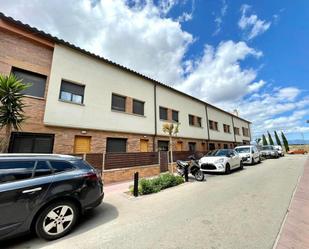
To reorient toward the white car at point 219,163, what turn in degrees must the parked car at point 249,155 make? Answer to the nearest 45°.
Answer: approximately 45° to its left

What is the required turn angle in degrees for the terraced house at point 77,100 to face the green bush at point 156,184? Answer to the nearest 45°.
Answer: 0° — it already faces it

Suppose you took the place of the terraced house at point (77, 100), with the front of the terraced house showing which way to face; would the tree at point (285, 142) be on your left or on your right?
on your left

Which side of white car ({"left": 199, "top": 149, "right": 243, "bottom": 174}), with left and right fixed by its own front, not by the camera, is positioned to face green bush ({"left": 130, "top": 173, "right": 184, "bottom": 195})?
front

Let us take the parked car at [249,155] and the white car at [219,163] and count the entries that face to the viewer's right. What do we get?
0

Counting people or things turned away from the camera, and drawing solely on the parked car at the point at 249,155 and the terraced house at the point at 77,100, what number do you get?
0

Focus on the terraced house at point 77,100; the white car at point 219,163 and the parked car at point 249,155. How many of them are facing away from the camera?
0

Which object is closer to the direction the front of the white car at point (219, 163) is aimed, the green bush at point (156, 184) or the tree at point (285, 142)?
the green bush

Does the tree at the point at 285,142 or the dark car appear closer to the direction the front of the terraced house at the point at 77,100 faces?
the dark car

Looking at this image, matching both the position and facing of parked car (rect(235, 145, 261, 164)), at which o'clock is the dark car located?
The dark car is roughly at 11 o'clock from the parked car.

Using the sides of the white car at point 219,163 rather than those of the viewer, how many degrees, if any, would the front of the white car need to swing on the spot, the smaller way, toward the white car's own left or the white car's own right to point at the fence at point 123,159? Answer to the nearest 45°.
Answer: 0° — it already faces it

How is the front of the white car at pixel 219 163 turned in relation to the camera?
facing the viewer and to the left of the viewer

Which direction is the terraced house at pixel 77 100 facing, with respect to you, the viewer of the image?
facing the viewer and to the right of the viewer

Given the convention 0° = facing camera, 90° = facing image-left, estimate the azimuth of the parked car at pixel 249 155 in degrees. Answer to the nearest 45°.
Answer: approximately 45°

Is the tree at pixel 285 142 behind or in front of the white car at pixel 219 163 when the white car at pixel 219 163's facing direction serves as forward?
behind
